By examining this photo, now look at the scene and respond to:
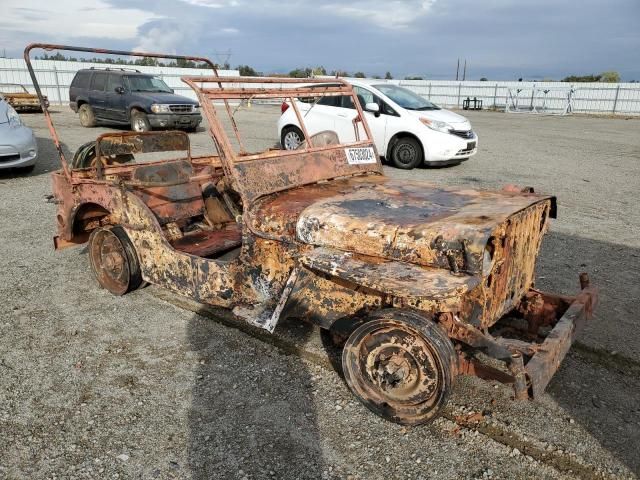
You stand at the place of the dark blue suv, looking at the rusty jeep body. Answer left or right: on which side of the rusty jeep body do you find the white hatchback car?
left

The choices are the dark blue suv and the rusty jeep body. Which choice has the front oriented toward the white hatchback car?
the dark blue suv

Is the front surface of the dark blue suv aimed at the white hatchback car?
yes

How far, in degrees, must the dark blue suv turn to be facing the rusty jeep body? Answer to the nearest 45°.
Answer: approximately 45° to its right

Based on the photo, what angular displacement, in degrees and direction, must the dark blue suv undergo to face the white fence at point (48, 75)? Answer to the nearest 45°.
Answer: approximately 135° to its left

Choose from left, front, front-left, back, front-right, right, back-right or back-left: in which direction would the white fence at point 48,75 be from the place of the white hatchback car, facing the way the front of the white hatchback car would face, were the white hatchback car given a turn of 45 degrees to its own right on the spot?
back-right

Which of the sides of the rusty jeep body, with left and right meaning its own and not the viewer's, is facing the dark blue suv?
back

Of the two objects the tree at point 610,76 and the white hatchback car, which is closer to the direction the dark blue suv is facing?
the white hatchback car

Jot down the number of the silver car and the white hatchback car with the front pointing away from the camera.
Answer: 0

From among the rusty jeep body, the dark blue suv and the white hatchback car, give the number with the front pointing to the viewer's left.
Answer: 0

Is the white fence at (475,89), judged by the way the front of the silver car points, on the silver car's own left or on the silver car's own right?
on the silver car's own left

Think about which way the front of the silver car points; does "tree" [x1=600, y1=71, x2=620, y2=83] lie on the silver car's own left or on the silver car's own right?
on the silver car's own left

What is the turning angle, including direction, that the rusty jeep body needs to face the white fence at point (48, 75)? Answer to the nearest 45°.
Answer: approximately 180°

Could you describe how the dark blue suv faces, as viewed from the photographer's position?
facing the viewer and to the right of the viewer

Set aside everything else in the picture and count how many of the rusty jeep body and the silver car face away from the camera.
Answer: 0
